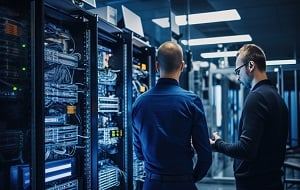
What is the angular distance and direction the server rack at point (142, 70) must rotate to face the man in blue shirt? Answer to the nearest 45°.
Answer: approximately 45° to its right

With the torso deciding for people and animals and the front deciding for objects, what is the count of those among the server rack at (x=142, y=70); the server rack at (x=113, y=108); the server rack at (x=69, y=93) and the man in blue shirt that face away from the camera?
1

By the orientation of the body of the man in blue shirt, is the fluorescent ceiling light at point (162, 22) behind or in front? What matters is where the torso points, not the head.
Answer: in front

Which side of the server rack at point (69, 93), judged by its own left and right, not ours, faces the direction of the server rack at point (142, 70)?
left

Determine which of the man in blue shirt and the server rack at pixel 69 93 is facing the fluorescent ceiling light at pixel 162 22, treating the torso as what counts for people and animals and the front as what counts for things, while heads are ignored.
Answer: the man in blue shirt

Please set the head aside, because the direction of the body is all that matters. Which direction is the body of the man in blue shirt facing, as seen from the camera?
away from the camera

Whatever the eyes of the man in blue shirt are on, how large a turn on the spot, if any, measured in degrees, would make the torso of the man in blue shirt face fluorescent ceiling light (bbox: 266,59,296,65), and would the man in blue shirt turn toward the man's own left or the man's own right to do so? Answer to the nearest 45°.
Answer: approximately 45° to the man's own right

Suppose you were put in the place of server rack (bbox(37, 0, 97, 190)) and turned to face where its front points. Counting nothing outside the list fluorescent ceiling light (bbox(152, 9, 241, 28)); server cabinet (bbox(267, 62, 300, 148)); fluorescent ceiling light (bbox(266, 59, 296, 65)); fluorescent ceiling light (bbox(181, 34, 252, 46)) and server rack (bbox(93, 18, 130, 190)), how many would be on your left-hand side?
5

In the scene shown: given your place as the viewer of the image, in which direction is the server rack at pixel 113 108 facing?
facing the viewer and to the right of the viewer

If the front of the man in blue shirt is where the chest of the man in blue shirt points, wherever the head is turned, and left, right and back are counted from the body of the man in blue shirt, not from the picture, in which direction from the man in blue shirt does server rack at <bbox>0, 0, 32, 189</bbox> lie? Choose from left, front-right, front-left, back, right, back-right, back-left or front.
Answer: left

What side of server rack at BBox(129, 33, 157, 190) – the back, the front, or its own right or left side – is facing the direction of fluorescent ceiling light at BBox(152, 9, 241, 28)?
left

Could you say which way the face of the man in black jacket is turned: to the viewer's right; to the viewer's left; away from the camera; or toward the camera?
to the viewer's left

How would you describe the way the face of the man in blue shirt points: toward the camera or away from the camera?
away from the camera

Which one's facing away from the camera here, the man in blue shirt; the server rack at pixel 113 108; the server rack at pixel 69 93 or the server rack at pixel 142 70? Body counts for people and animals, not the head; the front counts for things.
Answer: the man in blue shirt

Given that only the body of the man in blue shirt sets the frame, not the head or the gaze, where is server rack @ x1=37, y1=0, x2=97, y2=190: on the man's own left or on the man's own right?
on the man's own left
